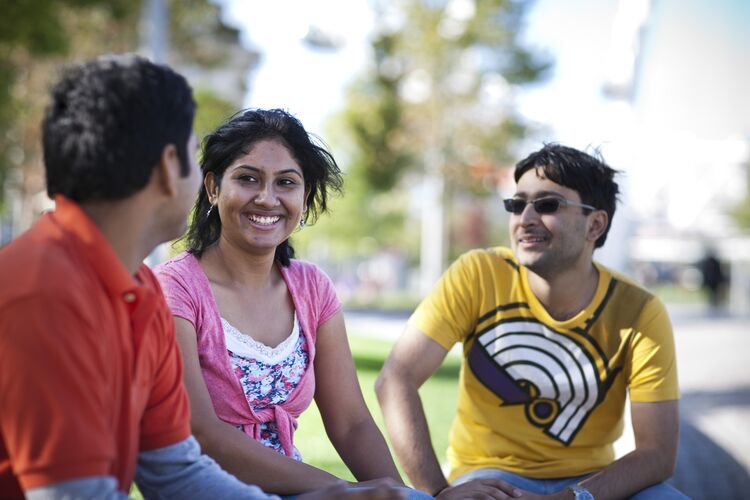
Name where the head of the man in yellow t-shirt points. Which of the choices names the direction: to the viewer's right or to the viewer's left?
to the viewer's left

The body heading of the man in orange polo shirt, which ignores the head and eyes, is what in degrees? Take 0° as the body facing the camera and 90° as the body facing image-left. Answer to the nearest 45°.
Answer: approximately 270°

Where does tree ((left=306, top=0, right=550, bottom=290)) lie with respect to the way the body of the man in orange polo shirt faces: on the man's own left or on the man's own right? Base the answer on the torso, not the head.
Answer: on the man's own left

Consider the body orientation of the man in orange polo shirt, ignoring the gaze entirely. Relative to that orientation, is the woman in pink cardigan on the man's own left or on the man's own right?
on the man's own left

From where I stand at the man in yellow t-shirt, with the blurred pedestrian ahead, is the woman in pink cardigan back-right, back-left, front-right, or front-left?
back-left

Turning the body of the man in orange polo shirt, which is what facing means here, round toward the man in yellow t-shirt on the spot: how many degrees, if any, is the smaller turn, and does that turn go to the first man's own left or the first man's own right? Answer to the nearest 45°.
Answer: approximately 45° to the first man's own left

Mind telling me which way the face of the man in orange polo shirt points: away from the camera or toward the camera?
away from the camera

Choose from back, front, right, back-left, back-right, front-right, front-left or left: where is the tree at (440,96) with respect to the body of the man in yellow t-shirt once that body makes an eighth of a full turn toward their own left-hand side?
back-left

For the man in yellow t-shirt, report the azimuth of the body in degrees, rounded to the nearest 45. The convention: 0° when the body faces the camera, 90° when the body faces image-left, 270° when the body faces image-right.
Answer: approximately 0°

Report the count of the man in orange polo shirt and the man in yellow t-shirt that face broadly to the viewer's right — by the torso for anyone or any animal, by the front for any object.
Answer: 1

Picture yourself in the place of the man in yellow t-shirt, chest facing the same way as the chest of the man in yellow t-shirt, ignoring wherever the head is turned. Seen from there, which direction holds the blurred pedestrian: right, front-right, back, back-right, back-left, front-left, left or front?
back
